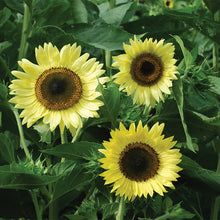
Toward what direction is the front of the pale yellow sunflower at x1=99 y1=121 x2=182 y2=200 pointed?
toward the camera

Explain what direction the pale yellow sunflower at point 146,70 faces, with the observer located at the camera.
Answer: facing the viewer

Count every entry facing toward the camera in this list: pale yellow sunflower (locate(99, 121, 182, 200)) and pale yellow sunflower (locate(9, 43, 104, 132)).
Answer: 2

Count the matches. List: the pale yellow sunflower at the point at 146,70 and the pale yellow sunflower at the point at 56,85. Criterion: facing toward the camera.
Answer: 2

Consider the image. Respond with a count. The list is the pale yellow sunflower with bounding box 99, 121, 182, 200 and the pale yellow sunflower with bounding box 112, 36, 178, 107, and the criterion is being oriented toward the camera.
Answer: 2

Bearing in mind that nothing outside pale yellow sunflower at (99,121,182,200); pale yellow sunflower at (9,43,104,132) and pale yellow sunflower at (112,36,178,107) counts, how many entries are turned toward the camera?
3
